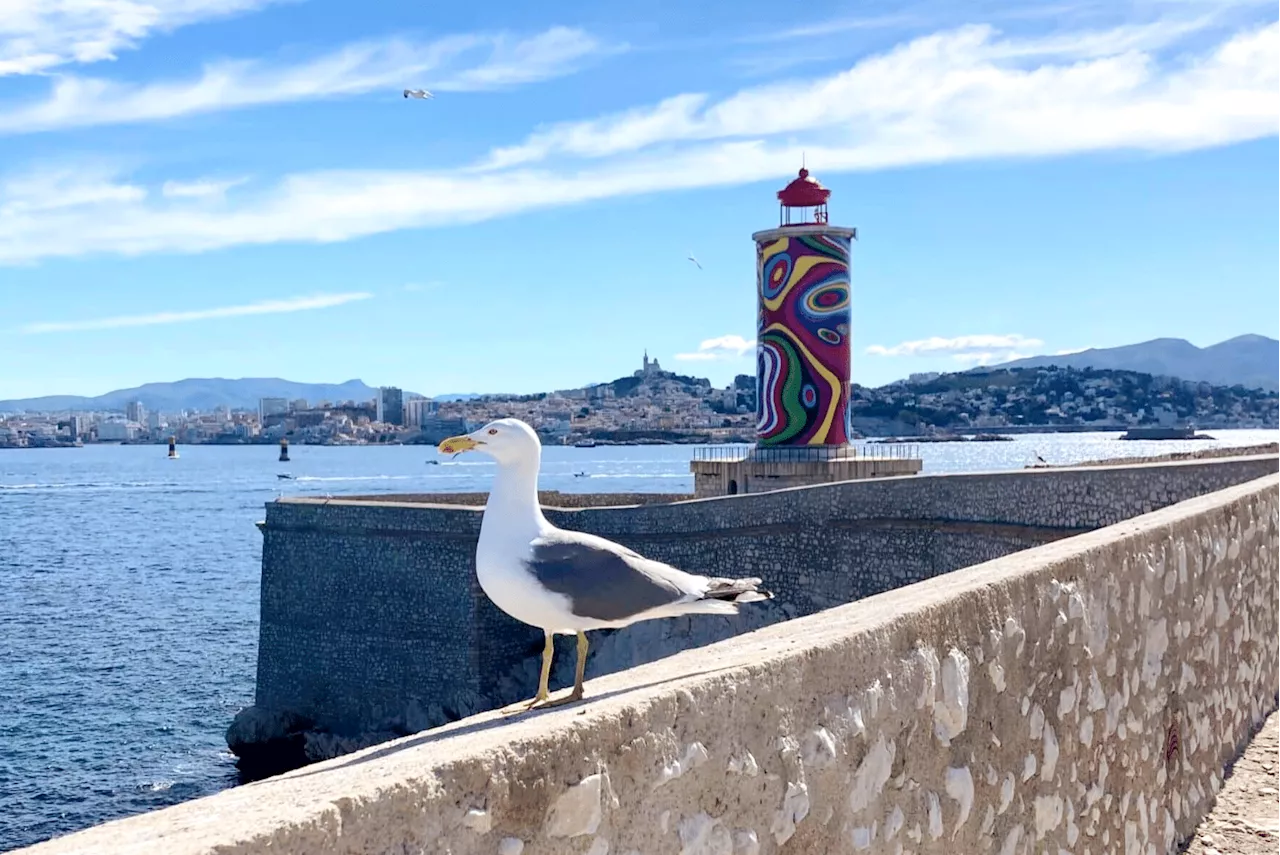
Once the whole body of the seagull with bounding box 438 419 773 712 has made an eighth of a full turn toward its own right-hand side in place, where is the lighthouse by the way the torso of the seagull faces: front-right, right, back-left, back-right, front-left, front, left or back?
front-right

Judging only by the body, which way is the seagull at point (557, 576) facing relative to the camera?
to the viewer's left

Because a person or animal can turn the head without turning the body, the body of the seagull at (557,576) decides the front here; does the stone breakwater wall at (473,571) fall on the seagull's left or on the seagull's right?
on the seagull's right
